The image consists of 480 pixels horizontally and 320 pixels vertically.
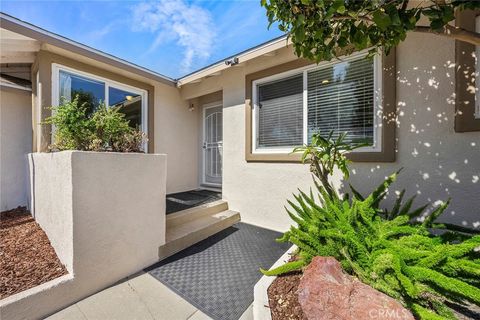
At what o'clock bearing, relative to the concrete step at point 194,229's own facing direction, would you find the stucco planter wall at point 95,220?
The stucco planter wall is roughly at 3 o'clock from the concrete step.

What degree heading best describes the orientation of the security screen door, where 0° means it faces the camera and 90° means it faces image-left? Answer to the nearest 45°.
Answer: approximately 45°

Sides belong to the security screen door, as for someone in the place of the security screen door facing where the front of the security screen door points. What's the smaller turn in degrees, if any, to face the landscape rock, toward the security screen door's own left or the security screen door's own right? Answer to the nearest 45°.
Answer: approximately 45° to the security screen door's own left

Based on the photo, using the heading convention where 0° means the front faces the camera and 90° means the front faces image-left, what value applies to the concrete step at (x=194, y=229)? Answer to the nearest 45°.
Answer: approximately 315°

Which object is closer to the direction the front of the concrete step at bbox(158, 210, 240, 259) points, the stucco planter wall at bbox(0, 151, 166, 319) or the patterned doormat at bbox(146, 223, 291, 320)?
the patterned doormat

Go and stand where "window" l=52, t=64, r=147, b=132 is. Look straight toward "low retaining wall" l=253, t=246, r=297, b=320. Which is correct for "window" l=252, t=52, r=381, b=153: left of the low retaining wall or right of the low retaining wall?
left

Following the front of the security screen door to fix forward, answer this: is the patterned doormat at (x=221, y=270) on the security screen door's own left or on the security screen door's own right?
on the security screen door's own left
